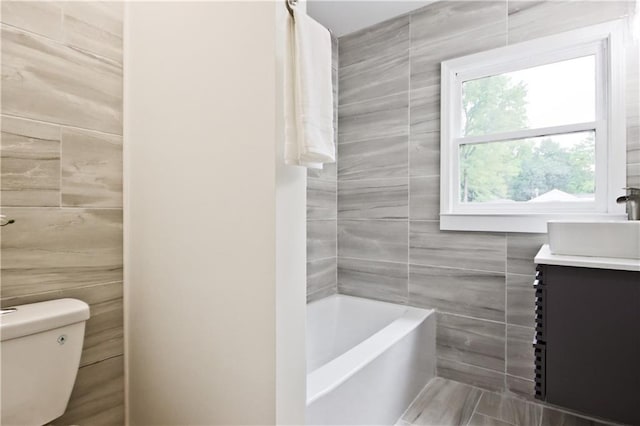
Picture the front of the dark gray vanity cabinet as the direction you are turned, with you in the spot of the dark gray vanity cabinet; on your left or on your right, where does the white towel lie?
on your left

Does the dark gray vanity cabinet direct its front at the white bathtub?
yes

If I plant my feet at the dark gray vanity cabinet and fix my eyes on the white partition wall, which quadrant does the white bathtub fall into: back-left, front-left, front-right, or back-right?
front-right

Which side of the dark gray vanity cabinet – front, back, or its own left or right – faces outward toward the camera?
left

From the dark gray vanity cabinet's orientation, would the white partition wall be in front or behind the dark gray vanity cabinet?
in front

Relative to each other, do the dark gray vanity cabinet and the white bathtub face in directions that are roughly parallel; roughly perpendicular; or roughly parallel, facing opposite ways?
roughly parallel, facing opposite ways

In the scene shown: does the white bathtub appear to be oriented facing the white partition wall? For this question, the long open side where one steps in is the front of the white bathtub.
no

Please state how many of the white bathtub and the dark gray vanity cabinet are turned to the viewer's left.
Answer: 1

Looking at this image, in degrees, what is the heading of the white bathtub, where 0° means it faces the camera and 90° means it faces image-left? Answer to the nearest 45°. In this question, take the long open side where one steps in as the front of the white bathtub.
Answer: approximately 315°
